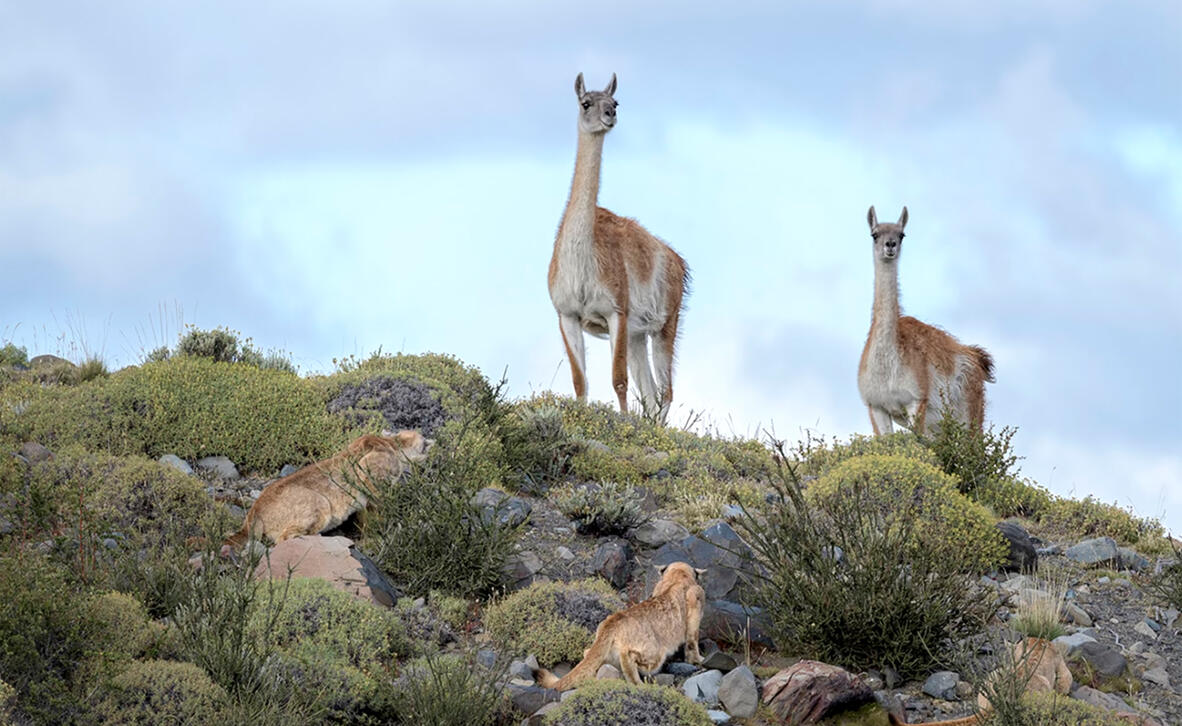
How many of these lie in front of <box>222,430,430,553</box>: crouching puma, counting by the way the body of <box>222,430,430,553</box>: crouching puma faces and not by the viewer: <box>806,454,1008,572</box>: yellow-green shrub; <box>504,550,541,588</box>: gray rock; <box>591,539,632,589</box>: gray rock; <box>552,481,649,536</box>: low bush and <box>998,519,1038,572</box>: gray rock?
5

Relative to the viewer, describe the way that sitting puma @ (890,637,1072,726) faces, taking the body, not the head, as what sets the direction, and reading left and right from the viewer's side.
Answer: facing away from the viewer and to the right of the viewer

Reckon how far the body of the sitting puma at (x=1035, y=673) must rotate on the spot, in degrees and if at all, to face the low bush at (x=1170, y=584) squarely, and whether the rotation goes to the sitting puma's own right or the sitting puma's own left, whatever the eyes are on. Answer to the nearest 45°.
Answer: approximately 45° to the sitting puma's own left

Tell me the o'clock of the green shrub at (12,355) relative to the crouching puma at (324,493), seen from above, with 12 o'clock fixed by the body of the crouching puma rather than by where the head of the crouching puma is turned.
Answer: The green shrub is roughly at 8 o'clock from the crouching puma.

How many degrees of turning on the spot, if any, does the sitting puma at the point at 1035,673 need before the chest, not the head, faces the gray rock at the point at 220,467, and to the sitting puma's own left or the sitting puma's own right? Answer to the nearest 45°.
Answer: approximately 135° to the sitting puma's own left

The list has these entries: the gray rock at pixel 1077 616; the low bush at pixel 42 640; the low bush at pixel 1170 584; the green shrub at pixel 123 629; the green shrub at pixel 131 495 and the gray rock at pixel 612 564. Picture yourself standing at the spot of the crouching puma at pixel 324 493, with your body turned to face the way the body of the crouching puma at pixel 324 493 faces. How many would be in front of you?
3

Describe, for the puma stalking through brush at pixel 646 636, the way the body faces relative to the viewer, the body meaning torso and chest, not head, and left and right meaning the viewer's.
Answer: facing away from the viewer and to the right of the viewer

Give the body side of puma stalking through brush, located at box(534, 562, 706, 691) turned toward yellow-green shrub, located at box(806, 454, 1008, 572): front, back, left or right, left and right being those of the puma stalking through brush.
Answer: front

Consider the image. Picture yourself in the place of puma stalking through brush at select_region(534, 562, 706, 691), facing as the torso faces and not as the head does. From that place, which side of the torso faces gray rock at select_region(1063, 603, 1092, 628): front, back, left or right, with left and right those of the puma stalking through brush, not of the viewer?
front

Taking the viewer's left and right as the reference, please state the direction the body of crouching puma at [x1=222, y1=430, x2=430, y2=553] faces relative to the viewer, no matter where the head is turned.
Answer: facing to the right of the viewer

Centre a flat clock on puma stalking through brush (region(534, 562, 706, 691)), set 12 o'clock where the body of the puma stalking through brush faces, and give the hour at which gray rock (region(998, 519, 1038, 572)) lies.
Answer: The gray rock is roughly at 12 o'clock from the puma stalking through brush.

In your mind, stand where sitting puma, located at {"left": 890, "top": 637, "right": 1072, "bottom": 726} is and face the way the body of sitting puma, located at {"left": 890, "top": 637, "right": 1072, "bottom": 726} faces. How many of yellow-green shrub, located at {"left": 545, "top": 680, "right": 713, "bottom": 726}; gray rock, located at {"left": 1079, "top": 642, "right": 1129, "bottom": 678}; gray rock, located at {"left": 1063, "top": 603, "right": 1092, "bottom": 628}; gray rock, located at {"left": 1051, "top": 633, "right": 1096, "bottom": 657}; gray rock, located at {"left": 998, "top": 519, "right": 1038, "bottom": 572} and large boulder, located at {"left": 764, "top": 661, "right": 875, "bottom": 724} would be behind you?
2
